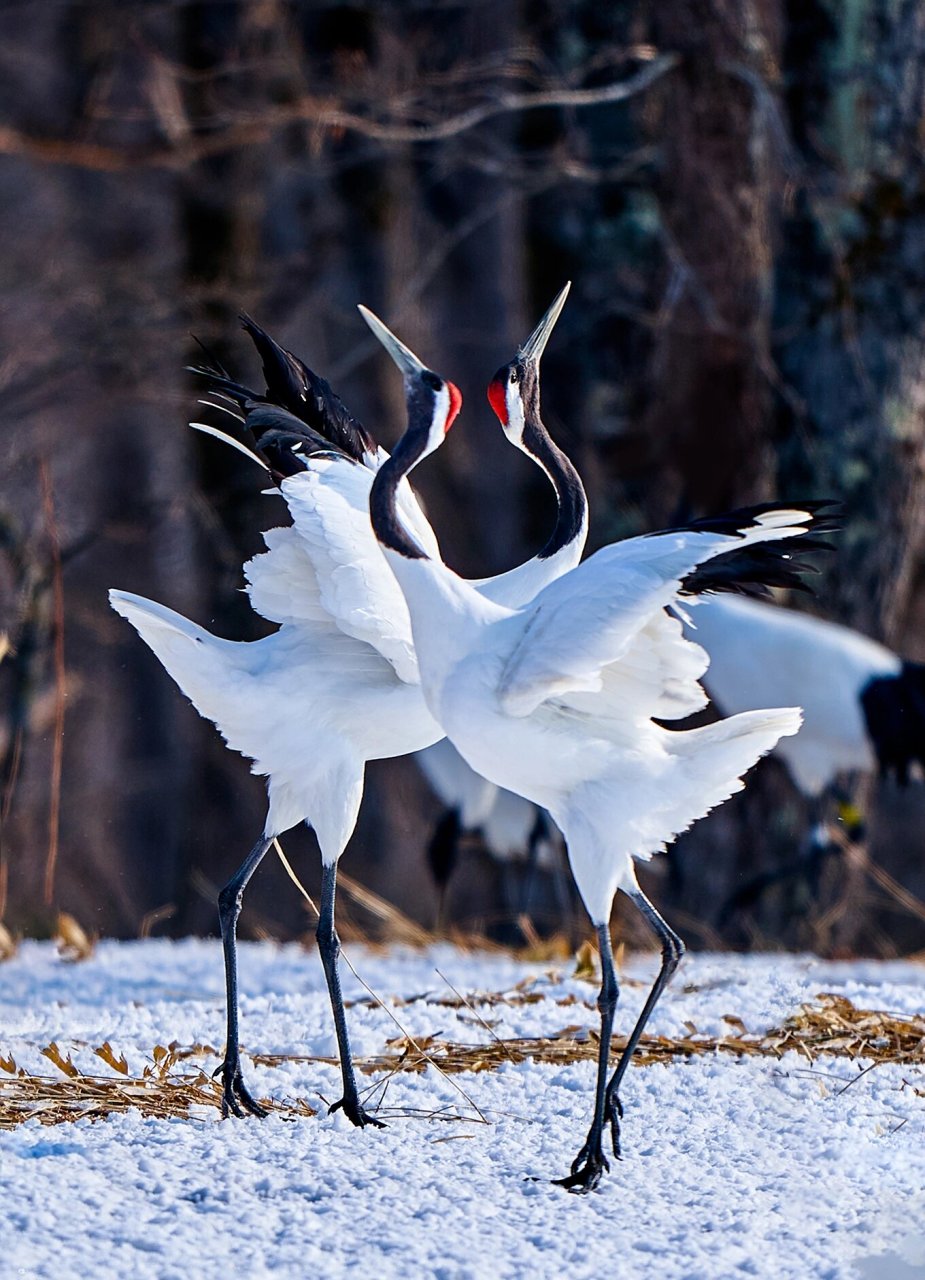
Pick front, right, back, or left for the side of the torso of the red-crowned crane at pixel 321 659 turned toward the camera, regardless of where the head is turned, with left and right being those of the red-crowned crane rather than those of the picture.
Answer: right

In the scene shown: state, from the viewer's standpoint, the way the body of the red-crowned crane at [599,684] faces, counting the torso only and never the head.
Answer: to the viewer's left

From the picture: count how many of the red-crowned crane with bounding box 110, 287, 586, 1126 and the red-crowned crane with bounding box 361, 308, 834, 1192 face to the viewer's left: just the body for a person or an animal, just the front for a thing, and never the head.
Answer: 1

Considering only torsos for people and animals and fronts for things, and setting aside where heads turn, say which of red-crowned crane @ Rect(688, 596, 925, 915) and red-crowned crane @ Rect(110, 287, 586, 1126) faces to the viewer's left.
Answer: red-crowned crane @ Rect(688, 596, 925, 915)

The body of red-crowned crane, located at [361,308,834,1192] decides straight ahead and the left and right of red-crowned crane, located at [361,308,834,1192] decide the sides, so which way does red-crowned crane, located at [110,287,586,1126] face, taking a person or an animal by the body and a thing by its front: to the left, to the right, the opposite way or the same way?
the opposite way

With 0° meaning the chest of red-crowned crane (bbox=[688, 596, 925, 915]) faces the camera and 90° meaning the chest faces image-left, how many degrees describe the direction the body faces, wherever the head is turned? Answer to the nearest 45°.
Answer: approximately 90°

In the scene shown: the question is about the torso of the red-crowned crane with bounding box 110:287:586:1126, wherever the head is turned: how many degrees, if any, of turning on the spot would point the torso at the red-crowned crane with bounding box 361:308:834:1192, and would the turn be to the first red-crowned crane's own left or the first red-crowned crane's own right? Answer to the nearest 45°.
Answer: approximately 45° to the first red-crowned crane's own right
